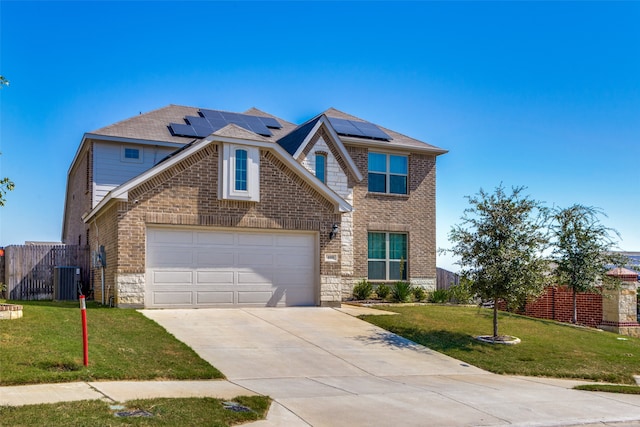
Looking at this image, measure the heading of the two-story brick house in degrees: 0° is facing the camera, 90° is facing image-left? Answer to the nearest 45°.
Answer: approximately 0°

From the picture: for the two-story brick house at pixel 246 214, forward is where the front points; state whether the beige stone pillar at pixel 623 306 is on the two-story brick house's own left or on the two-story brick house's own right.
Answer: on the two-story brick house's own left
